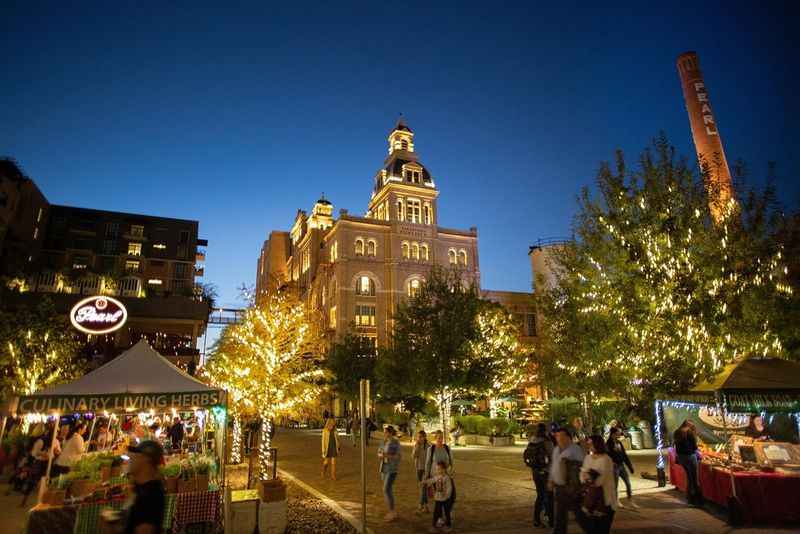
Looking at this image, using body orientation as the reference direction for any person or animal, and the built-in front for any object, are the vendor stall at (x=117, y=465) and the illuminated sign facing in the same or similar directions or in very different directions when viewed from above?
same or similar directions

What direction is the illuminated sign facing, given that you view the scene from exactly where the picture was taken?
facing the viewer

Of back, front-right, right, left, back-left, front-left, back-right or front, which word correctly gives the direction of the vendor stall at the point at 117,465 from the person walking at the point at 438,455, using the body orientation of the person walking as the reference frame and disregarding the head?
right

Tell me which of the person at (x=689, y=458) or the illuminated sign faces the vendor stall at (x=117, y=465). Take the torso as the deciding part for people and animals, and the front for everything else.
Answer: the illuminated sign

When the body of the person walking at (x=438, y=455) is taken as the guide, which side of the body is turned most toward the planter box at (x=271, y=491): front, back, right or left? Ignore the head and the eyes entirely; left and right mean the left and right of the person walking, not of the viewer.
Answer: right

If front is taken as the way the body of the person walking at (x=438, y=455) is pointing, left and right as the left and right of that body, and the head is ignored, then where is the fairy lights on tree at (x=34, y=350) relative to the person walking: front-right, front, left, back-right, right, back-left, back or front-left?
back-right

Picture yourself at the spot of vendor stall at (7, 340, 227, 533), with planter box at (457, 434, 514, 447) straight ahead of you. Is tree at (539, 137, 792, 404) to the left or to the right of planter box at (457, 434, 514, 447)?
right

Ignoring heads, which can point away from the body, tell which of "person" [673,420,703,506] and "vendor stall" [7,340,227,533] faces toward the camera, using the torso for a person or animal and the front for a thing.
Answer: the vendor stall

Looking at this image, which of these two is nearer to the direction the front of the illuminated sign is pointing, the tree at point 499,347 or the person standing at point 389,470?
the person standing

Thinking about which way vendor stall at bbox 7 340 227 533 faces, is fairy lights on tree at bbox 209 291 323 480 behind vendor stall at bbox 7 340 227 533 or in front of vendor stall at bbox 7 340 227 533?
behind

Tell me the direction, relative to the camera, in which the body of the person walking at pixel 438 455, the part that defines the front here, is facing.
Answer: toward the camera
